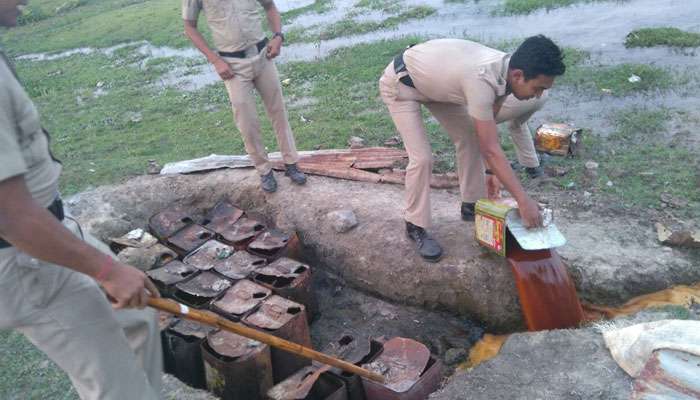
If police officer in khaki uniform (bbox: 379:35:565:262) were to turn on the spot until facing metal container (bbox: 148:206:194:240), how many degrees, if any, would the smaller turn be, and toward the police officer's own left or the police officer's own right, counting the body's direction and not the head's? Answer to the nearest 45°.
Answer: approximately 135° to the police officer's own right

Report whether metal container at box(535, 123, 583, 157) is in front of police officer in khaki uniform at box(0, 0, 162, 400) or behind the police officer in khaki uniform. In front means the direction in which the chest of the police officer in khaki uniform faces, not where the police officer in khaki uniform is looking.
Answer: in front

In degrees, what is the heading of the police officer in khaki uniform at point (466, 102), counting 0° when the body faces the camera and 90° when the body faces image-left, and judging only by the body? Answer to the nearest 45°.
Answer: approximately 315°

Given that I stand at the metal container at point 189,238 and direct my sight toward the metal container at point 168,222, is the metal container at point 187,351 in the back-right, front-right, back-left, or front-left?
back-left

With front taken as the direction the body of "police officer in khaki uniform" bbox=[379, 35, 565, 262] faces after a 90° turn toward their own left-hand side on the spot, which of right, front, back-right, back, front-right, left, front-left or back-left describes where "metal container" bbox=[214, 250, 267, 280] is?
back-left

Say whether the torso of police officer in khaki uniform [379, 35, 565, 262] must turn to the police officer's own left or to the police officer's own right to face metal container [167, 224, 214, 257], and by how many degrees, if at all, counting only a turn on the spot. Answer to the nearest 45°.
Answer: approximately 135° to the police officer's own right

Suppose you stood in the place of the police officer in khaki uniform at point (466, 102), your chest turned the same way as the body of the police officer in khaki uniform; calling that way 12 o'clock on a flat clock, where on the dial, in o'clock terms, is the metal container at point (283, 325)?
The metal container is roughly at 3 o'clock from the police officer in khaki uniform.

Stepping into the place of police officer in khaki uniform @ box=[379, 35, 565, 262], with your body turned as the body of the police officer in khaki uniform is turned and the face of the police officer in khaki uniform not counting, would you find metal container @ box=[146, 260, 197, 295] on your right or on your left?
on your right

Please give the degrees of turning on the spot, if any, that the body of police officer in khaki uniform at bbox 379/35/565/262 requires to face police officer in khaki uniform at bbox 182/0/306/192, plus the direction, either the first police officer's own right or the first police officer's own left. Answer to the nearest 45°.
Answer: approximately 180°

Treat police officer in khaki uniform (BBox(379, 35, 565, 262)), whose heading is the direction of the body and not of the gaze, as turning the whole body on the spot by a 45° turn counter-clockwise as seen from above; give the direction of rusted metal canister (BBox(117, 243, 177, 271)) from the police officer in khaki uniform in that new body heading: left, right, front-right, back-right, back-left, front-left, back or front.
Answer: back

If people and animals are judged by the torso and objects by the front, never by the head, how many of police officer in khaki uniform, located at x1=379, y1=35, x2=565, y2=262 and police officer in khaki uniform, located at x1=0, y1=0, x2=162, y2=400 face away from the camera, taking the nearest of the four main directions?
0

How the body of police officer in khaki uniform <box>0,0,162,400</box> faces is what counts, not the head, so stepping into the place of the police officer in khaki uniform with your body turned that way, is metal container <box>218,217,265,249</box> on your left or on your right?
on your left

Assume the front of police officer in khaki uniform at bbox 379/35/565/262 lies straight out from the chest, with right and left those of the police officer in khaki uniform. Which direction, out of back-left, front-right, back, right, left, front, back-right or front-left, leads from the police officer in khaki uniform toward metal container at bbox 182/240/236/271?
back-right

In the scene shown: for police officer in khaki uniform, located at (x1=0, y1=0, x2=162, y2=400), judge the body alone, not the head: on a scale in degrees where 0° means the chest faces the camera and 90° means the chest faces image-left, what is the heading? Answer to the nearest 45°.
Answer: approximately 270°
